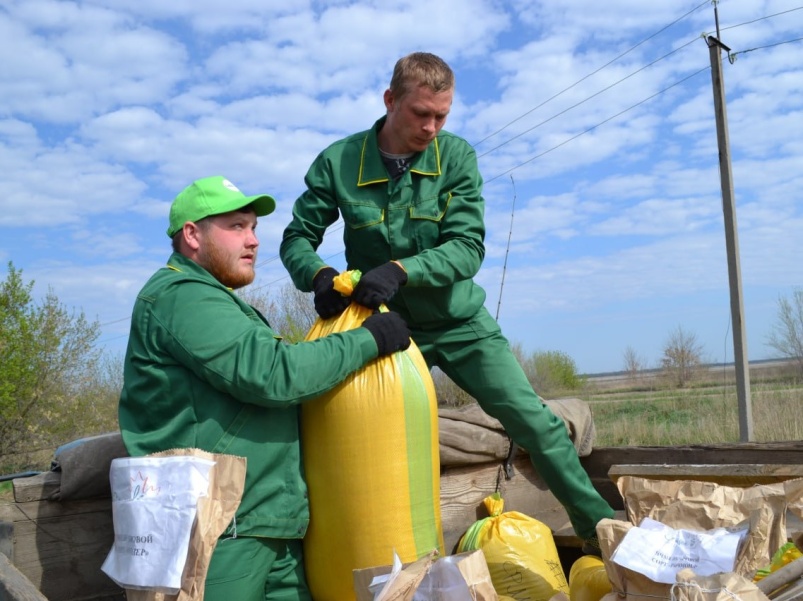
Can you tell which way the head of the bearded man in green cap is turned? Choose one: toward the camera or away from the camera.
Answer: toward the camera

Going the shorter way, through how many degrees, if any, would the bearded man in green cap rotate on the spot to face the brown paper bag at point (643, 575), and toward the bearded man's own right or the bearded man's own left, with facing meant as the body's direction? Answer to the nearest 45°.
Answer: approximately 45° to the bearded man's own right

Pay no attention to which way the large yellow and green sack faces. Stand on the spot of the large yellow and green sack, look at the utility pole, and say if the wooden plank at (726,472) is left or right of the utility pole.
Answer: right

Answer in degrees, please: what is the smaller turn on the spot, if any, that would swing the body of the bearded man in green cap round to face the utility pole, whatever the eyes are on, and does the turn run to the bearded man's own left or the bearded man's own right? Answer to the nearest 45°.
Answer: approximately 45° to the bearded man's own left

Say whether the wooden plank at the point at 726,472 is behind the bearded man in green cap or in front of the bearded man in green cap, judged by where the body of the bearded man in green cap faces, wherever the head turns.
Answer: in front

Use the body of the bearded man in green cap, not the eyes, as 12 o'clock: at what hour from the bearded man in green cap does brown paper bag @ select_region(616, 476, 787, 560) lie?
The brown paper bag is roughly at 1 o'clock from the bearded man in green cap.

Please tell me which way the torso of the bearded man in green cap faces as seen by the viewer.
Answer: to the viewer's right

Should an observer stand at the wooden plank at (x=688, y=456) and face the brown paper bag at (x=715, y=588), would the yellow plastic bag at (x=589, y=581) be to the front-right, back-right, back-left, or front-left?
front-right

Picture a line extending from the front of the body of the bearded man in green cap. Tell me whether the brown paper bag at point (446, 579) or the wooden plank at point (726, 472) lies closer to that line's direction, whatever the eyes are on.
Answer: the wooden plank

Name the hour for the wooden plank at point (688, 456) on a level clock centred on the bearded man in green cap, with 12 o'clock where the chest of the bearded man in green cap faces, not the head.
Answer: The wooden plank is roughly at 11 o'clock from the bearded man in green cap.
